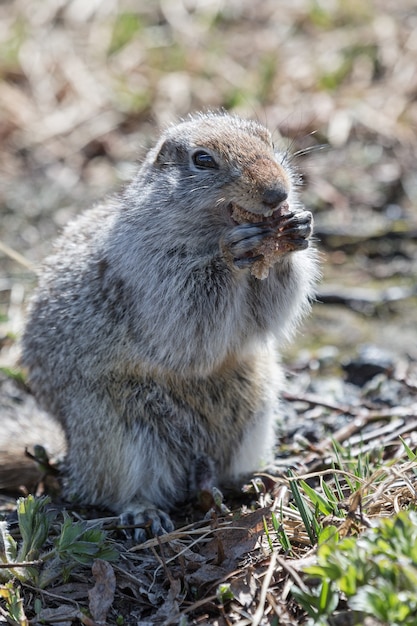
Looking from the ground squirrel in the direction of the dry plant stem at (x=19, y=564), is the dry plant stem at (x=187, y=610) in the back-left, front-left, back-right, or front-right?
front-left

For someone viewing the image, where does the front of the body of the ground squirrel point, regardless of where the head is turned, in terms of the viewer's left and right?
facing the viewer and to the right of the viewer

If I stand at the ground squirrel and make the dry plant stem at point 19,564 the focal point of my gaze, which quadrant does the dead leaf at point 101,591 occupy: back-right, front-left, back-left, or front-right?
front-left

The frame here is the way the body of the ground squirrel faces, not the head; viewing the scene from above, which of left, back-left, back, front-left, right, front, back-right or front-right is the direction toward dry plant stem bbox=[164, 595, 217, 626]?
front-right

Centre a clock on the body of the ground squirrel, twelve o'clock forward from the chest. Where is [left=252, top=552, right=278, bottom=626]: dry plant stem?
The dry plant stem is roughly at 1 o'clock from the ground squirrel.

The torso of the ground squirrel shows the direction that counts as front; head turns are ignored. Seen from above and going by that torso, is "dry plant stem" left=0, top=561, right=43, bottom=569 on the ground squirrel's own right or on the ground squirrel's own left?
on the ground squirrel's own right
